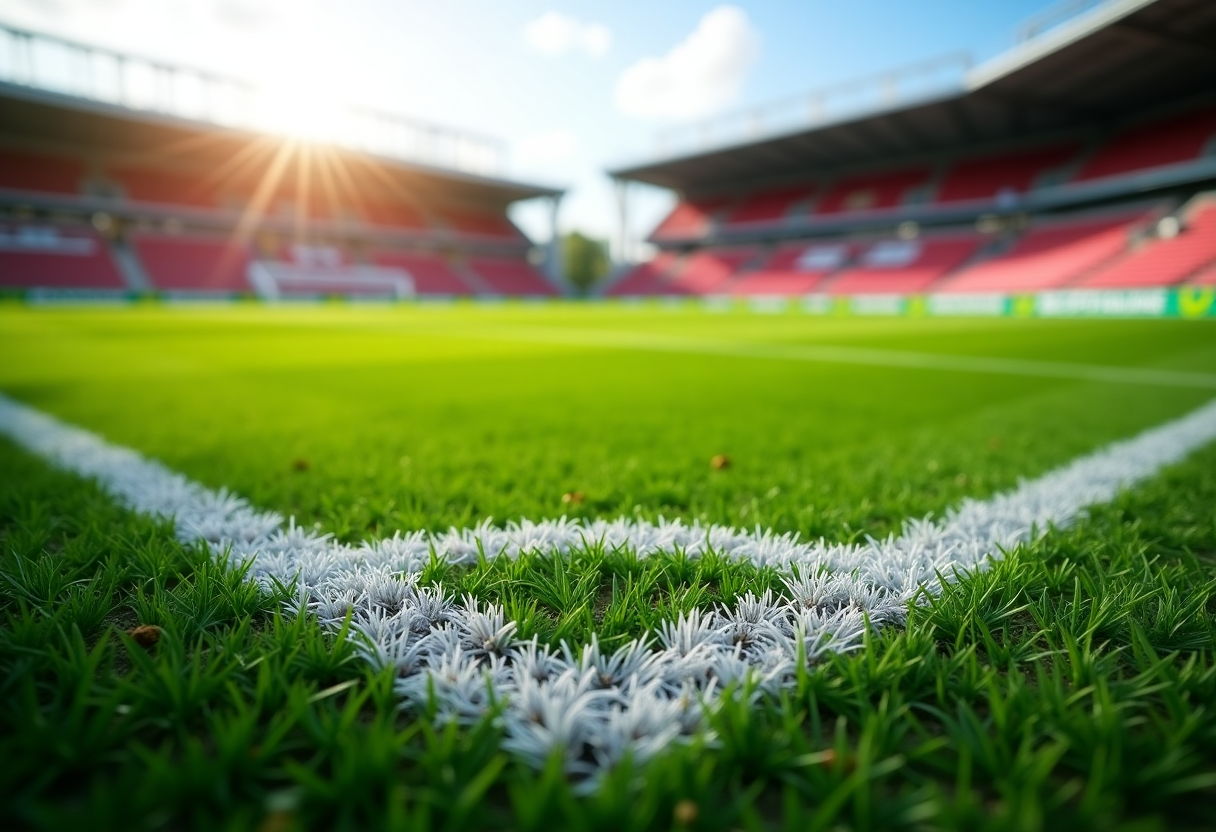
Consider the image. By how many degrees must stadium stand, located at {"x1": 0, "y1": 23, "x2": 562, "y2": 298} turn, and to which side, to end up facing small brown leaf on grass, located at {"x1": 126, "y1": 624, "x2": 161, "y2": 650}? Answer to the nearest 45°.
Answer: approximately 45° to its right

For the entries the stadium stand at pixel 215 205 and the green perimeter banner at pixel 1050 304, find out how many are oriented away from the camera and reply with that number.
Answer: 0

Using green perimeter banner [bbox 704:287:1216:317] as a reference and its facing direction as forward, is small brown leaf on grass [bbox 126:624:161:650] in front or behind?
in front

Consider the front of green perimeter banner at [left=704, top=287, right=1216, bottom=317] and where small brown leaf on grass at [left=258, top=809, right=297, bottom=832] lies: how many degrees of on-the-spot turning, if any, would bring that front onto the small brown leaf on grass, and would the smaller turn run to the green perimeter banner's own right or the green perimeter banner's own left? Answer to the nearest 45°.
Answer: approximately 45° to the green perimeter banner's own left

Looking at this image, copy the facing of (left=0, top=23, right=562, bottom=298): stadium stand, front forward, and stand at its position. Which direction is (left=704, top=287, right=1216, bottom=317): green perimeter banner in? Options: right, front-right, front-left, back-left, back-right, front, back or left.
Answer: front

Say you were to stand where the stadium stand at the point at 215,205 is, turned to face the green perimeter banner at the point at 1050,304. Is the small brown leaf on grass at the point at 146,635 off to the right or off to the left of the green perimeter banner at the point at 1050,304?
right

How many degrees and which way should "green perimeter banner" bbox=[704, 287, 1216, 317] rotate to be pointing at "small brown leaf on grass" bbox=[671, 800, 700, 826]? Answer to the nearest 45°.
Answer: approximately 45° to its left

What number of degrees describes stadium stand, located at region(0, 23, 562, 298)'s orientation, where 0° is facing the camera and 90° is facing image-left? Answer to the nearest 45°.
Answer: approximately 315°

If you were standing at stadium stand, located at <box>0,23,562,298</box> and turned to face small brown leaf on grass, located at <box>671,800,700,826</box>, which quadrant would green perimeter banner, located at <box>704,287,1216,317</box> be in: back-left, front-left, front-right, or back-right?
front-left

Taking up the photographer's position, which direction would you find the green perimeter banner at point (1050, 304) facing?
facing the viewer and to the left of the viewer

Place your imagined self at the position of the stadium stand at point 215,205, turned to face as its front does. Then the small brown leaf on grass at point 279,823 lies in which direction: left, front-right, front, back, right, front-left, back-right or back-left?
front-right
